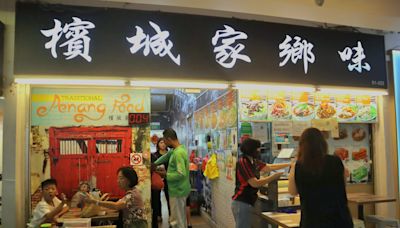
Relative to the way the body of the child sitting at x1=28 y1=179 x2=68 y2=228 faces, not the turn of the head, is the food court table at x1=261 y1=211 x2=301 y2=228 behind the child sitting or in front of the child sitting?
in front

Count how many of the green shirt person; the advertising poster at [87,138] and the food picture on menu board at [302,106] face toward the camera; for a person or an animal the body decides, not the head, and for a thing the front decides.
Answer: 2

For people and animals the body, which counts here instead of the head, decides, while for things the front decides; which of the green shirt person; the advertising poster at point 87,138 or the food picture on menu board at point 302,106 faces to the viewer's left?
the green shirt person

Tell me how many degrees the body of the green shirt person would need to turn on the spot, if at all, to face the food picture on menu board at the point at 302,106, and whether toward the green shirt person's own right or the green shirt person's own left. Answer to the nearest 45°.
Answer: approximately 180°

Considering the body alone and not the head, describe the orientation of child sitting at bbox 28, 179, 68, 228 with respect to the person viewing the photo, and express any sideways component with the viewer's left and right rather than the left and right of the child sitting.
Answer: facing the viewer and to the right of the viewer

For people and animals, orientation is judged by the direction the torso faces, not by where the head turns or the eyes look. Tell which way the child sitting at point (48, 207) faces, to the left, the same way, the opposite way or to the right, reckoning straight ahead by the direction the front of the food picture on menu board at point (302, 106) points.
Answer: to the left

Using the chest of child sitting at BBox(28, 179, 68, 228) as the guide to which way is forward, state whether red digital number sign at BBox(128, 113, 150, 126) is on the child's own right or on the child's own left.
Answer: on the child's own left

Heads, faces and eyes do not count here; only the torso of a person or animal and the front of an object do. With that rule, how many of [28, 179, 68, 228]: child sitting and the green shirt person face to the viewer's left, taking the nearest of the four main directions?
1

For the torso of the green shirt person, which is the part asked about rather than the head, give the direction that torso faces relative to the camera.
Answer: to the viewer's left
